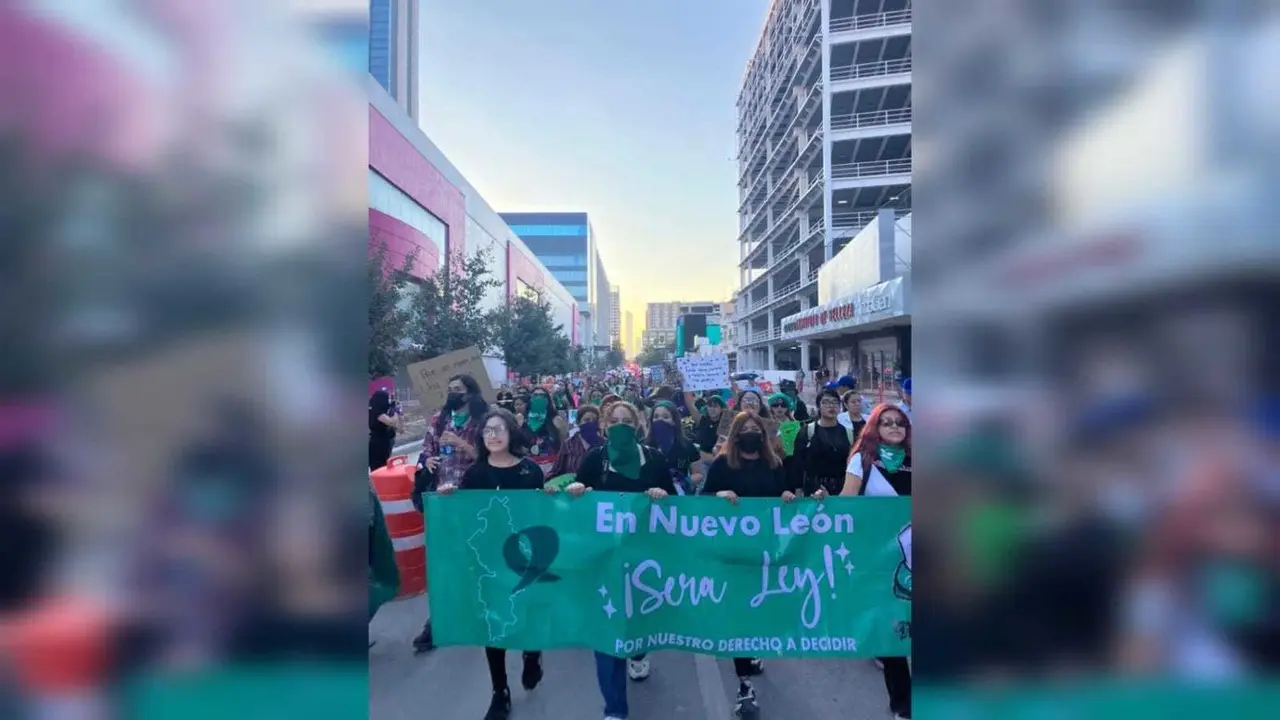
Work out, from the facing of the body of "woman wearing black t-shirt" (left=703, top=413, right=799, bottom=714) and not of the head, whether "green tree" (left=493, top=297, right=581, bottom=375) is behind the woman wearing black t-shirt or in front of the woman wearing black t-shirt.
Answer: behind

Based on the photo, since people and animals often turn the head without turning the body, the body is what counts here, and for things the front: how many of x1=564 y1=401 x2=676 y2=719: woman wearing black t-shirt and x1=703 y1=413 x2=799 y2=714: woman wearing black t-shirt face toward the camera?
2

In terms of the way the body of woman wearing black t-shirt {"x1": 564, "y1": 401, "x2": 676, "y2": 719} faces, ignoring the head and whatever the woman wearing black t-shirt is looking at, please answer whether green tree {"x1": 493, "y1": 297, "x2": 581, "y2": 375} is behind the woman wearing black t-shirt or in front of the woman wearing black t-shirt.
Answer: behind

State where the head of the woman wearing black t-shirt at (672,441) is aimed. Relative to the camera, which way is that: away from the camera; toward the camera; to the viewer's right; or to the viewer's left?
toward the camera

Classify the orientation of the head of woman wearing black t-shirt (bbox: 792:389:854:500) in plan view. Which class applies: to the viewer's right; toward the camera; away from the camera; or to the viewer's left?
toward the camera

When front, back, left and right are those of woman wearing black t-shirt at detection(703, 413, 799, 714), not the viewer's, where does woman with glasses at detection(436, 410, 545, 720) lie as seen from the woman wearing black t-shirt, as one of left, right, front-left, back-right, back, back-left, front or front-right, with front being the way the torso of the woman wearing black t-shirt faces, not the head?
right

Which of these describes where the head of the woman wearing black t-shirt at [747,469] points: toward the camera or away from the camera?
toward the camera

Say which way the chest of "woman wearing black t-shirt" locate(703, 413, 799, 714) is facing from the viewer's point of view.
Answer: toward the camera

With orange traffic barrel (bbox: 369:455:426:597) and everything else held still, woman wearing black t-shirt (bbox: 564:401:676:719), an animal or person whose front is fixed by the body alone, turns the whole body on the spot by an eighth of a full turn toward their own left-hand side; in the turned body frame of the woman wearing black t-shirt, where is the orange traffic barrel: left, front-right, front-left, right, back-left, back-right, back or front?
back

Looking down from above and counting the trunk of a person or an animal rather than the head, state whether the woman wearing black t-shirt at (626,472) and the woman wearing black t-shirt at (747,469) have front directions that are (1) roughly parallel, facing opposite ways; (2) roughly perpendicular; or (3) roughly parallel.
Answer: roughly parallel

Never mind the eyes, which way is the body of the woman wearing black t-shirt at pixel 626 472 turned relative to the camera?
toward the camera

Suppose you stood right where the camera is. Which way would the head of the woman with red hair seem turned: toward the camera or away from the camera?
toward the camera

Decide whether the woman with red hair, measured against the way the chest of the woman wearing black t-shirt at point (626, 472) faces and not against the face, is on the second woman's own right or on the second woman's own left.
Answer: on the second woman's own left

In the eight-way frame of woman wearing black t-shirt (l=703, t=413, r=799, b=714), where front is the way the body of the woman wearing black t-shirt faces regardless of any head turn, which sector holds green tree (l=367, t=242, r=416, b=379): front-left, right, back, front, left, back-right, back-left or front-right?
back-right

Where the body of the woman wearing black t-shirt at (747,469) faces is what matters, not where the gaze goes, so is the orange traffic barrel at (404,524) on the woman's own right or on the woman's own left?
on the woman's own right

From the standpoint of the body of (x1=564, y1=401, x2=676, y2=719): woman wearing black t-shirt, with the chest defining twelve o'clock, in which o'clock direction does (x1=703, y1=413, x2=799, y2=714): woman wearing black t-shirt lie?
(x1=703, y1=413, x2=799, y2=714): woman wearing black t-shirt is roughly at 9 o'clock from (x1=564, y1=401, x2=676, y2=719): woman wearing black t-shirt.
